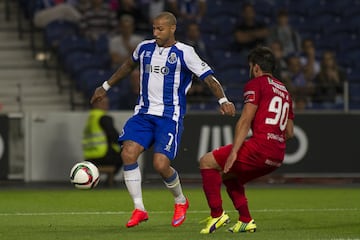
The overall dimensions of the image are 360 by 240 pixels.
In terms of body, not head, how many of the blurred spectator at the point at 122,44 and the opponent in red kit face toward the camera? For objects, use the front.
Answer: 1

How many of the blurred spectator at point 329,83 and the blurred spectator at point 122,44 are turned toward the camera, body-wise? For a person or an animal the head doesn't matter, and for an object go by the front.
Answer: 2

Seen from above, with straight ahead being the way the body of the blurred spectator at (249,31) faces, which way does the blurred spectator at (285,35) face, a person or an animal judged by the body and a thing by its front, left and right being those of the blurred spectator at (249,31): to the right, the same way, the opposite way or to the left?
the same way

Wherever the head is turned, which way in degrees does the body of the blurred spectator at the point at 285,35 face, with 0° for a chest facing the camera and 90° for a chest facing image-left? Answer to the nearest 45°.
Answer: approximately 0°

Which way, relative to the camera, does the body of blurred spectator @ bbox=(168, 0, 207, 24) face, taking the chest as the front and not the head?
toward the camera

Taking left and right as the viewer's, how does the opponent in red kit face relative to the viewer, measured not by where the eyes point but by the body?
facing away from the viewer and to the left of the viewer

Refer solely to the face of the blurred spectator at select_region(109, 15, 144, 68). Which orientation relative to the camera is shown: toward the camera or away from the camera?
toward the camera

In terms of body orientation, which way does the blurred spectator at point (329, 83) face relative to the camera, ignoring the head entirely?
toward the camera

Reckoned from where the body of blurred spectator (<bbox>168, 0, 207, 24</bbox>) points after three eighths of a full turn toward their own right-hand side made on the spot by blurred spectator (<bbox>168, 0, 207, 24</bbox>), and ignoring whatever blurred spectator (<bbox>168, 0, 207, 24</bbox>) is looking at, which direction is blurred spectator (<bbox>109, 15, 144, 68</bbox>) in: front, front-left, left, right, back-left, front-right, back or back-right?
left

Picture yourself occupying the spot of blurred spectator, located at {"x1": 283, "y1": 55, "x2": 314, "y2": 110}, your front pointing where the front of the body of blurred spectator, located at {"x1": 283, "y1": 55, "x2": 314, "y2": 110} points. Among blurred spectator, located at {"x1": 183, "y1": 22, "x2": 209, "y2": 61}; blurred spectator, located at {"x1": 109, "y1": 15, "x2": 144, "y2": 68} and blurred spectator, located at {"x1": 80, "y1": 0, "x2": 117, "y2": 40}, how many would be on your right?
3

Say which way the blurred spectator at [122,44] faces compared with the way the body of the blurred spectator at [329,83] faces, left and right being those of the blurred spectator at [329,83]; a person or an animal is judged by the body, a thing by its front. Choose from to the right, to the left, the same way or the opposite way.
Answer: the same way

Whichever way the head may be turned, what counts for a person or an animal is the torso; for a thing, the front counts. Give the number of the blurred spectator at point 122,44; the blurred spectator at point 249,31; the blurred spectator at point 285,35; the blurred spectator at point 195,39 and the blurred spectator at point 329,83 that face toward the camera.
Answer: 5

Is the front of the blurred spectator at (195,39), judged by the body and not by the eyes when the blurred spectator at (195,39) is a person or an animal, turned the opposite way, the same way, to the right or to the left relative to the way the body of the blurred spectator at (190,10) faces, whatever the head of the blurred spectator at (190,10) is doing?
the same way

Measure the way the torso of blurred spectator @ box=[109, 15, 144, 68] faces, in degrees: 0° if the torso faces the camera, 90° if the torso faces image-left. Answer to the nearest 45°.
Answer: approximately 0°

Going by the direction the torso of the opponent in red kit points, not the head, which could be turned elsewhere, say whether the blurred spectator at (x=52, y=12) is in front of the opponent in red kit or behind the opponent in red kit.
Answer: in front

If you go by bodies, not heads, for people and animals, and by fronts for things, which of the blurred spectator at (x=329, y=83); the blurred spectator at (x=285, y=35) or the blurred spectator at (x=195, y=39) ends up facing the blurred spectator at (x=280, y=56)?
the blurred spectator at (x=285, y=35)

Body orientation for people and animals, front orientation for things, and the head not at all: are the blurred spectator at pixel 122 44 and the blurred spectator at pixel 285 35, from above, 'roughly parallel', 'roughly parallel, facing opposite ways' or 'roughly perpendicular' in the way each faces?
roughly parallel

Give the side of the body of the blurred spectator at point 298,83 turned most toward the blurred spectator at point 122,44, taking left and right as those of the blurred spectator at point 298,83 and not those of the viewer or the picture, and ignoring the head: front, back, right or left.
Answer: right

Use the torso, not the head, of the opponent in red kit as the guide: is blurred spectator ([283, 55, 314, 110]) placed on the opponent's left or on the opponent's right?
on the opponent's right
